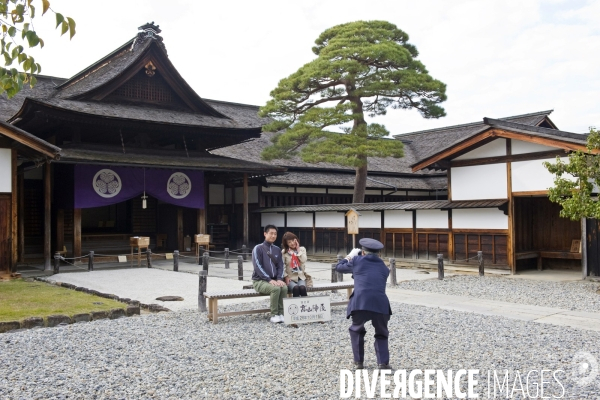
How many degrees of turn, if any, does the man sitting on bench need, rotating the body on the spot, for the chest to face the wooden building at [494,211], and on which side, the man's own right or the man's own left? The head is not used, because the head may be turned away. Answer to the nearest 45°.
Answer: approximately 90° to the man's own left

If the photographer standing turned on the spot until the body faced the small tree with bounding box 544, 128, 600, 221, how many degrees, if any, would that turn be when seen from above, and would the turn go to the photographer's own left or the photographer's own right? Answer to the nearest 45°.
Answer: approximately 90° to the photographer's own right

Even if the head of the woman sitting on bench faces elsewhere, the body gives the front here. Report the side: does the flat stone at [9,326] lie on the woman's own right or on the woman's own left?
on the woman's own right

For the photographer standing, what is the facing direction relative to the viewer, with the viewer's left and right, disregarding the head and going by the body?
facing away from the viewer and to the left of the viewer

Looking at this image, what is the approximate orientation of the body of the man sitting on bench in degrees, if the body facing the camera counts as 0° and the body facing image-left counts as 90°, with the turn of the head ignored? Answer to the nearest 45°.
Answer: approximately 315°

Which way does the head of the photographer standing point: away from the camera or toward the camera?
away from the camera

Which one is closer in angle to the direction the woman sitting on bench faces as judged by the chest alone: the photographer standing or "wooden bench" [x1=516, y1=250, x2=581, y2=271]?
the photographer standing

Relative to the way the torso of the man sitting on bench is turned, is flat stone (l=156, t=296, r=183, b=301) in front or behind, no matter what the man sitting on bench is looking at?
behind

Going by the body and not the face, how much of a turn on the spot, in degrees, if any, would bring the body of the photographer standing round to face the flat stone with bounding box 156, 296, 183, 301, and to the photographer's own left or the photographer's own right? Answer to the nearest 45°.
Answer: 0° — they already face it

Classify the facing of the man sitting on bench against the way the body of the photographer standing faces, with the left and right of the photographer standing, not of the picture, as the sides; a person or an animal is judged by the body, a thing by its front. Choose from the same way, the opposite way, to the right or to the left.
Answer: the opposite way
